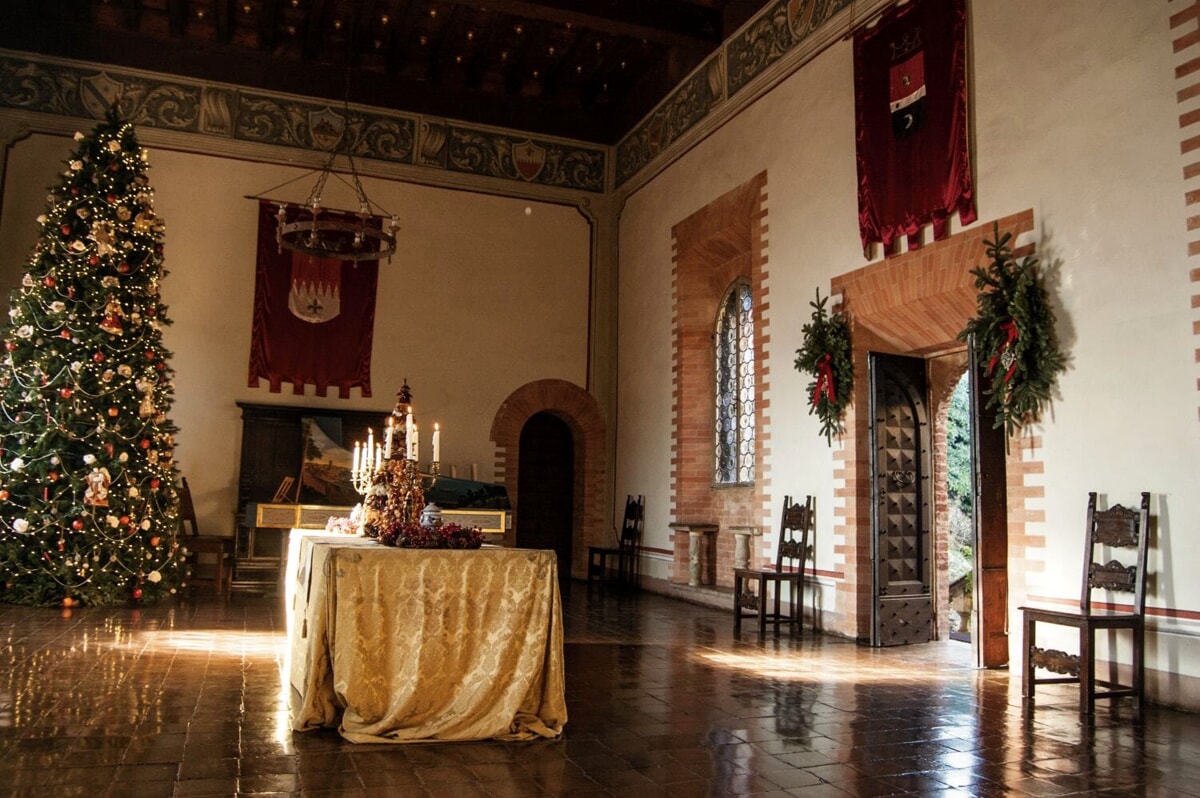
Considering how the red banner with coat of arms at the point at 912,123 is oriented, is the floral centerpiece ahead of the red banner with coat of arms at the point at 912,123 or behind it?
ahead

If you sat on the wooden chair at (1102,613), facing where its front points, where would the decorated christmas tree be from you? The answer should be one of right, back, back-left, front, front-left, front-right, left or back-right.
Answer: front-right

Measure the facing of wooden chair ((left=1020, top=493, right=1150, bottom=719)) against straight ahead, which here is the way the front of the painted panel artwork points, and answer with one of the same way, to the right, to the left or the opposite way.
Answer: to the right

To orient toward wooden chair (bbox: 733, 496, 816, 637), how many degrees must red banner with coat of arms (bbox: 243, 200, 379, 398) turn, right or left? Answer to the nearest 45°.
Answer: approximately 45° to its left

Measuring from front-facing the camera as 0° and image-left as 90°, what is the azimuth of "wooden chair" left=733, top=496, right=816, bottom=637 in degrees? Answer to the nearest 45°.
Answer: approximately 45°

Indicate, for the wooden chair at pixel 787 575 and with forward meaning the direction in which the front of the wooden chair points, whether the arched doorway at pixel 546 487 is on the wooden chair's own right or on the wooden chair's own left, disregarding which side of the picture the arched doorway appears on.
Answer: on the wooden chair's own right

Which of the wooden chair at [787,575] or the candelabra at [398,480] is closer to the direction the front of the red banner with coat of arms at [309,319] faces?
the candelabra

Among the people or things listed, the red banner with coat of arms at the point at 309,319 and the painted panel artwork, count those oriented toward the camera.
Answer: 2

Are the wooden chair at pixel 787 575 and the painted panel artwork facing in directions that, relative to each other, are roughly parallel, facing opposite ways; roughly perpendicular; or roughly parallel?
roughly perpendicular

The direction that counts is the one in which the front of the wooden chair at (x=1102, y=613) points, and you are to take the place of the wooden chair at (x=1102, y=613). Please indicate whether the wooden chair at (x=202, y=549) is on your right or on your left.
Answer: on your right

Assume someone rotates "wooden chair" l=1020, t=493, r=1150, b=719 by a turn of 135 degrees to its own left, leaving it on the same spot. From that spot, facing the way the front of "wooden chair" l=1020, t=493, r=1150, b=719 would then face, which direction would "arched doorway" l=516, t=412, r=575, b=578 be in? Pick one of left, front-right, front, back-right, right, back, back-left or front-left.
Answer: back-left
